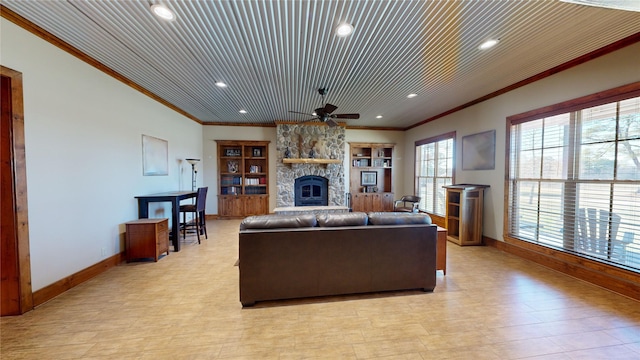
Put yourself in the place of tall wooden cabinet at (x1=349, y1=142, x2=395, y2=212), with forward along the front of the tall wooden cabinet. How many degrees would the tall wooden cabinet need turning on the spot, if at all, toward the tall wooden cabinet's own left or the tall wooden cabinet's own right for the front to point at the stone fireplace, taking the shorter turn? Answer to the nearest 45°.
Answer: approximately 45° to the tall wooden cabinet's own right

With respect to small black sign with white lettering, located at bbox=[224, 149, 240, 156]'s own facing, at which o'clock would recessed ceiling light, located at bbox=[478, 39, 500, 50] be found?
The recessed ceiling light is roughly at 11 o'clock from the small black sign with white lettering.

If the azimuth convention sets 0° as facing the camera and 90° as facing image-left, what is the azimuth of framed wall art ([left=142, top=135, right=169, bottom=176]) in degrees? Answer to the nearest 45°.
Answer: approximately 315°

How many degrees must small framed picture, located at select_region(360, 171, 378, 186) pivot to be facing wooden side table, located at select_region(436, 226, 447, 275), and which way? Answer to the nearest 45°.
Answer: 0° — it already faces it

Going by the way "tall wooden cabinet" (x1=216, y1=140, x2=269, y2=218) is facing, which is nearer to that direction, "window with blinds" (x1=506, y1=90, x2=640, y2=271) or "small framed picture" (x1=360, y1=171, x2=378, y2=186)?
the window with blinds

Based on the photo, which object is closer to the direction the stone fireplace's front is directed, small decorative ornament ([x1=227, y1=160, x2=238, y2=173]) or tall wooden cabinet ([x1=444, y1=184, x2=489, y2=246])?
the tall wooden cabinet

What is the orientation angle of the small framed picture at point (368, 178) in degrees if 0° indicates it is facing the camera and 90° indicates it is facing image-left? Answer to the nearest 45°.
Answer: approximately 0°

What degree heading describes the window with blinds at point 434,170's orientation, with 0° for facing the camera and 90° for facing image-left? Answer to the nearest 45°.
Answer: approximately 45°

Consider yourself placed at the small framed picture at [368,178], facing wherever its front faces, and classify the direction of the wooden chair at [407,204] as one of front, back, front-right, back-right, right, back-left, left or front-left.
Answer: front-left

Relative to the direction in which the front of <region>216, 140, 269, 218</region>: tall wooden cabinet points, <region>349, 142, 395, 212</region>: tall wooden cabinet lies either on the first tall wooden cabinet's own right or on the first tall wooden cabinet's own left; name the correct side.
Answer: on the first tall wooden cabinet's own left
